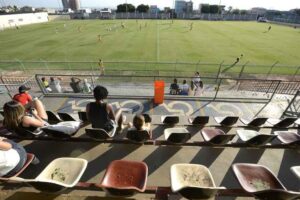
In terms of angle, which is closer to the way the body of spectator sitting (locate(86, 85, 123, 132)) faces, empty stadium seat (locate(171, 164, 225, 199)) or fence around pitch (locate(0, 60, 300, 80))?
the fence around pitch

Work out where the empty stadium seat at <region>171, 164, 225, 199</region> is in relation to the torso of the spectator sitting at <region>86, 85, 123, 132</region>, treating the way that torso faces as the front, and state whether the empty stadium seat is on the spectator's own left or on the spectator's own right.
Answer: on the spectator's own right

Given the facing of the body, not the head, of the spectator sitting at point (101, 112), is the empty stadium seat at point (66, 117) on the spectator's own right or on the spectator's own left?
on the spectator's own left

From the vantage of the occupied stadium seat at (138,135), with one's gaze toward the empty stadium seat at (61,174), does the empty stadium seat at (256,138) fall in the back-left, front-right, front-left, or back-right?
back-left

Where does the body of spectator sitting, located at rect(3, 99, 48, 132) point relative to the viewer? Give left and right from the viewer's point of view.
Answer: facing away from the viewer and to the right of the viewer

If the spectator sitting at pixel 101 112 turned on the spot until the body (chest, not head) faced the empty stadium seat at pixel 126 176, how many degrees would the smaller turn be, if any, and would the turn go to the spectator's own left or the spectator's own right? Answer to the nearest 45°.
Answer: approximately 135° to the spectator's own right

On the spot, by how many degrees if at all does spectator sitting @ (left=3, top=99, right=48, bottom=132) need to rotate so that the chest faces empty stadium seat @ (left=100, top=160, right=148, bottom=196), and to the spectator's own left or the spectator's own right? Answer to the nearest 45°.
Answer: approximately 90° to the spectator's own right

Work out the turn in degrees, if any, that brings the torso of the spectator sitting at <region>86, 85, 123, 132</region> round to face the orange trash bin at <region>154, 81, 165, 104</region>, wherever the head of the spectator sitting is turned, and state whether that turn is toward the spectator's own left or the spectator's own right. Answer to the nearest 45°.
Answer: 0° — they already face it

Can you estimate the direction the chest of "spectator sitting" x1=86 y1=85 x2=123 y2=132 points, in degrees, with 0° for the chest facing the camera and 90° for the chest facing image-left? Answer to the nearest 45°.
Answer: approximately 225°

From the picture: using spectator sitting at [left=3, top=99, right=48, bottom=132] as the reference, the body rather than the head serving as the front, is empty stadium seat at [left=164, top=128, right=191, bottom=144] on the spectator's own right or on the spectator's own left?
on the spectator's own right

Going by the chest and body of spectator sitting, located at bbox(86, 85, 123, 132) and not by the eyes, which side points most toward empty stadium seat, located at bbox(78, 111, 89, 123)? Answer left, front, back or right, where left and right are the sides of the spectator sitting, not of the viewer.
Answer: left

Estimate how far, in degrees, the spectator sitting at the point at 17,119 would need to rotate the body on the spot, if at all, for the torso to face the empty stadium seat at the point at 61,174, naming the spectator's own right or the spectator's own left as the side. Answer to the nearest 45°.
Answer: approximately 135° to the spectator's own right

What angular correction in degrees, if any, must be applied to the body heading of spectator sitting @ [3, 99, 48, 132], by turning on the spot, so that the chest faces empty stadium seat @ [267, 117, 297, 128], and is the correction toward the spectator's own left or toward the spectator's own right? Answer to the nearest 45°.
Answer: approximately 90° to the spectator's own right

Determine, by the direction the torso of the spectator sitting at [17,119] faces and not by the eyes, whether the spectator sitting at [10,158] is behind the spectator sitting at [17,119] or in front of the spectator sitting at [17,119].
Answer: behind
